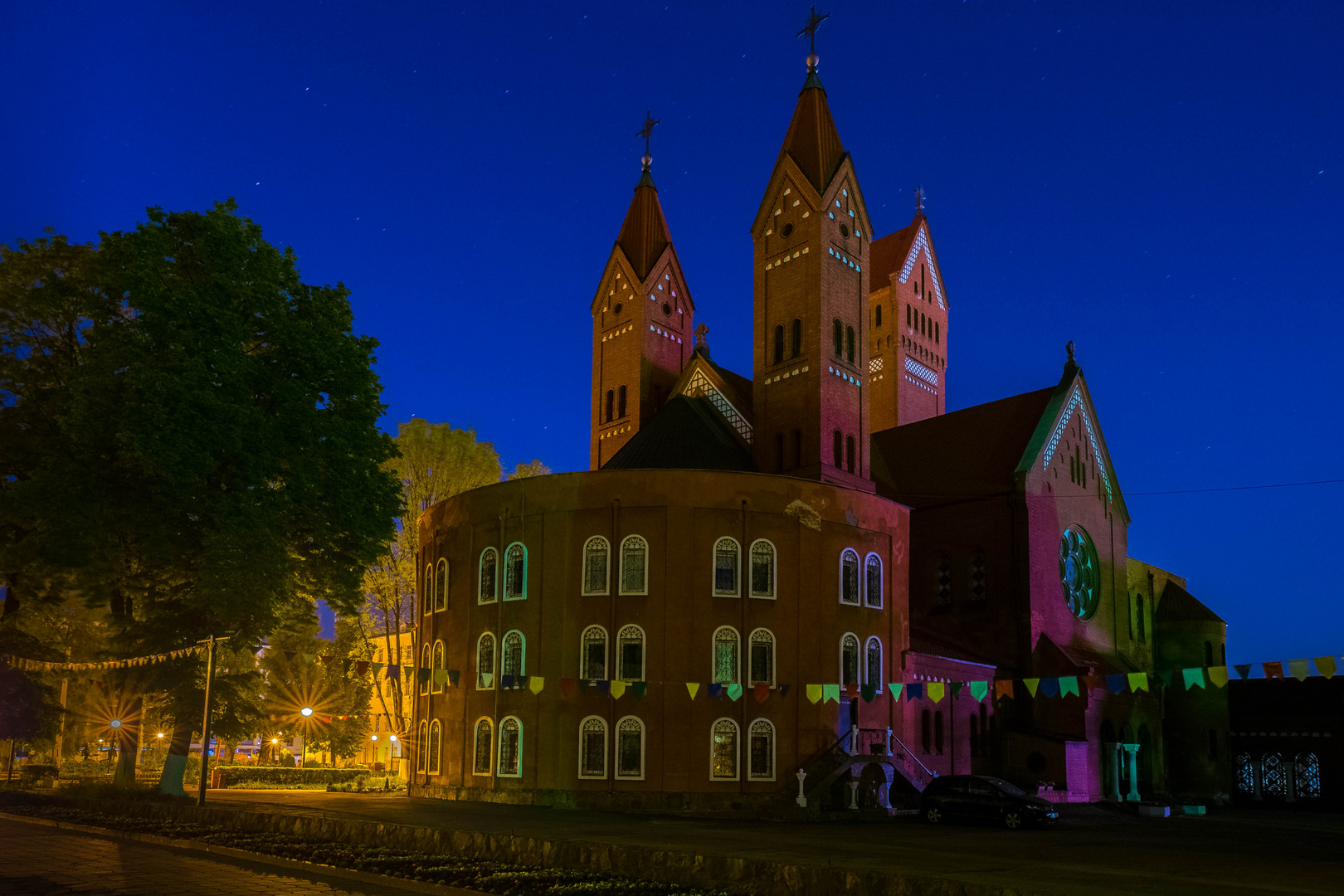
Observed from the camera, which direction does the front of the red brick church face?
facing away from the viewer and to the right of the viewer

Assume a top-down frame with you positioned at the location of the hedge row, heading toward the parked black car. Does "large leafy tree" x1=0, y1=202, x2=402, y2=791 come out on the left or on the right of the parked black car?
right

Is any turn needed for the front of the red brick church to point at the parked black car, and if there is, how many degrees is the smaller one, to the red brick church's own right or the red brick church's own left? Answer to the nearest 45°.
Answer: approximately 90° to the red brick church's own right

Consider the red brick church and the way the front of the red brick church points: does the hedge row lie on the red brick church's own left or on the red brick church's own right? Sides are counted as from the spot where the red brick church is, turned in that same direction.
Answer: on the red brick church's own left

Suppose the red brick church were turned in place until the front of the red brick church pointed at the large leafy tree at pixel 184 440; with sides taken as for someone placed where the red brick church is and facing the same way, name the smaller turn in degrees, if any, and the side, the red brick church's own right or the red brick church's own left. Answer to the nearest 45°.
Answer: approximately 180°
